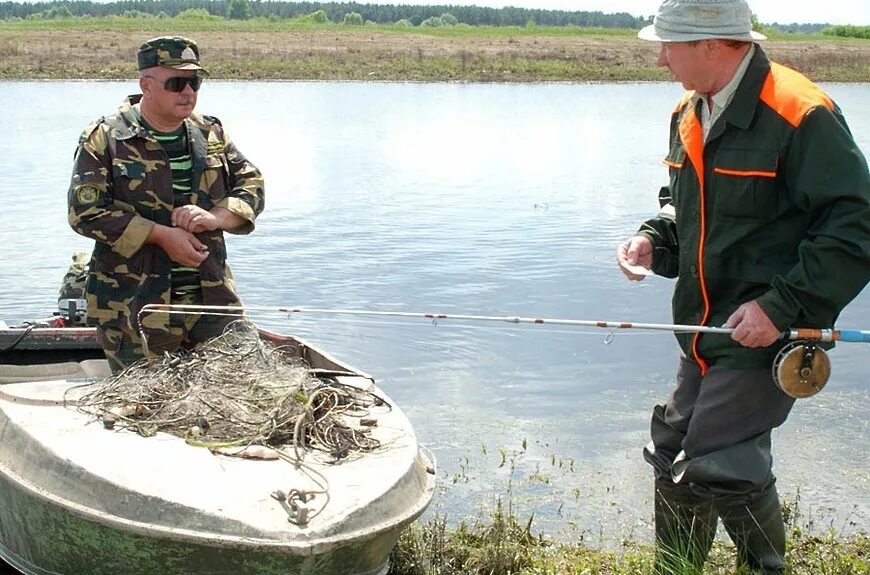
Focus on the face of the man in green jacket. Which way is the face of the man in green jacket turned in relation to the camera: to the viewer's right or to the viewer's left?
to the viewer's left

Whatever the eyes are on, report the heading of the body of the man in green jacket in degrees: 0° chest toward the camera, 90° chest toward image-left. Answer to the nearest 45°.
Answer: approximately 45°

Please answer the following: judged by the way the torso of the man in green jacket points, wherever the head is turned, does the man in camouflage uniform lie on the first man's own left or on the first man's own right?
on the first man's own right

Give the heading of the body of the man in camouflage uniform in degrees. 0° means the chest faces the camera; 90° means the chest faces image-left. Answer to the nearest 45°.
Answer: approximately 315°
